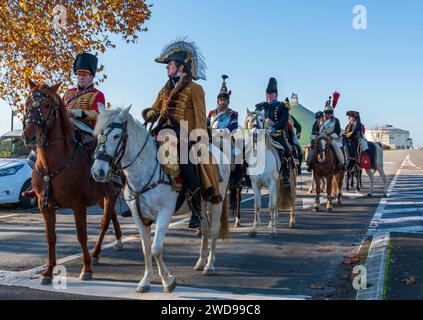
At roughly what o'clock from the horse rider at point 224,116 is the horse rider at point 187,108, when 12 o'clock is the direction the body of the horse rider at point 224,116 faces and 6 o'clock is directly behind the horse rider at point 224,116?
the horse rider at point 187,108 is roughly at 12 o'clock from the horse rider at point 224,116.

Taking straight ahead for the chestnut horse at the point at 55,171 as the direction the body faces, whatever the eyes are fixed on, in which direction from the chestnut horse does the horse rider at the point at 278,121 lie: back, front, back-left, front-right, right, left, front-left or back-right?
back

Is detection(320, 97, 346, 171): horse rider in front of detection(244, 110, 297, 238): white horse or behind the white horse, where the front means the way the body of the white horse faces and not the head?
behind

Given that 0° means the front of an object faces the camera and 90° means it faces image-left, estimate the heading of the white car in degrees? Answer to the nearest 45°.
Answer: approximately 45°

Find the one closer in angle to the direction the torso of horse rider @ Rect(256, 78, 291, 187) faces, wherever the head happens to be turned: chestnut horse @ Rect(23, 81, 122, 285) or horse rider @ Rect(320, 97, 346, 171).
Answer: the chestnut horse

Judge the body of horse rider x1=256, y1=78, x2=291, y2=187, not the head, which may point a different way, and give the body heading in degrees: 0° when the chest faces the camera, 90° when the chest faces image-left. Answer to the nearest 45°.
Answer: approximately 45°

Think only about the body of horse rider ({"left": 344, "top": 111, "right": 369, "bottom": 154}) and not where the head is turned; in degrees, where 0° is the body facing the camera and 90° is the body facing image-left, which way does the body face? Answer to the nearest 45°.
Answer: approximately 45°

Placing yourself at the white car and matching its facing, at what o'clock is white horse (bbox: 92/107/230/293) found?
The white horse is roughly at 10 o'clock from the white car.

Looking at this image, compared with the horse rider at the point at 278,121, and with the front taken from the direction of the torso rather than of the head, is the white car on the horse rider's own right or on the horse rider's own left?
on the horse rider's own right
